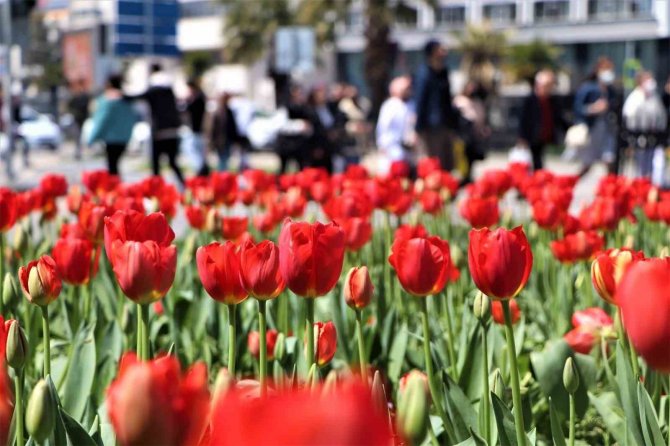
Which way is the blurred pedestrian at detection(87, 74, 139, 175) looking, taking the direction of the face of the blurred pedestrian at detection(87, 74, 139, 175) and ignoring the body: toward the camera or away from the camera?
away from the camera

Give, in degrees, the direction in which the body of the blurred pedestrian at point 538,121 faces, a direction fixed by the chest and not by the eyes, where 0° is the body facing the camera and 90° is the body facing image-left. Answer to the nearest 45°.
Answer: approximately 0°

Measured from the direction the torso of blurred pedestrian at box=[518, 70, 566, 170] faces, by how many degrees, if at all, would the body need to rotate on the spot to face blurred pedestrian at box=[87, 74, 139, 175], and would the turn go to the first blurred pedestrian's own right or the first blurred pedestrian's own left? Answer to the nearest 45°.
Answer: approximately 90° to the first blurred pedestrian's own right

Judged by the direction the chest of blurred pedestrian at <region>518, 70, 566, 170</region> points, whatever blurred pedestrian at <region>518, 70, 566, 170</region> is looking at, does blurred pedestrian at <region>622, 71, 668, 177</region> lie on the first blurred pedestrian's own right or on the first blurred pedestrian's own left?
on the first blurred pedestrian's own left

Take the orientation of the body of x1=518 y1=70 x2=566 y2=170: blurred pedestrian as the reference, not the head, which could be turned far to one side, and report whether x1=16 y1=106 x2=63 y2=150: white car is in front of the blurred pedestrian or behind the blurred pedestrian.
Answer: behind

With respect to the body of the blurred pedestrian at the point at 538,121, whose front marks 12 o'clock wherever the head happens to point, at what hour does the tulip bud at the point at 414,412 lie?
The tulip bud is roughly at 12 o'clock from the blurred pedestrian.

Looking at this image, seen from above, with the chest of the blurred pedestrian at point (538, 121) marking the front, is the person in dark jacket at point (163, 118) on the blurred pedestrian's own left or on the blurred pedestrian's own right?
on the blurred pedestrian's own right

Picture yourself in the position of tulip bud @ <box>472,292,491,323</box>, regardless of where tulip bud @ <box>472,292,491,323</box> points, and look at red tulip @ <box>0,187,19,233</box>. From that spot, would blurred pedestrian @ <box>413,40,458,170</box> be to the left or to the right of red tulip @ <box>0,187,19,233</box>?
right

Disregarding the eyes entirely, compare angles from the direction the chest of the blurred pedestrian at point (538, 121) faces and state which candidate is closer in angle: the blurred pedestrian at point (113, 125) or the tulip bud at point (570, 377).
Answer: the tulip bud

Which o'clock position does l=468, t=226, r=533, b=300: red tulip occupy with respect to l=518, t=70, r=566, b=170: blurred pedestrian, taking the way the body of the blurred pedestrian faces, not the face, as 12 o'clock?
The red tulip is roughly at 12 o'clock from the blurred pedestrian.
